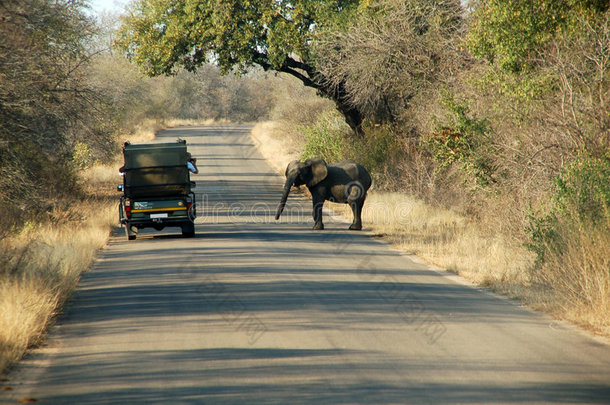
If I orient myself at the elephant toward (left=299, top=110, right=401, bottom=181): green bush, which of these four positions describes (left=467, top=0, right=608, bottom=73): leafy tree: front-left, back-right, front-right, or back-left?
back-right

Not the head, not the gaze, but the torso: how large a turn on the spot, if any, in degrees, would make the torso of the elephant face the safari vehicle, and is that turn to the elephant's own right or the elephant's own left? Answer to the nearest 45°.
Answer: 0° — it already faces it

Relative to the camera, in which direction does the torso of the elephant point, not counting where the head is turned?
to the viewer's left

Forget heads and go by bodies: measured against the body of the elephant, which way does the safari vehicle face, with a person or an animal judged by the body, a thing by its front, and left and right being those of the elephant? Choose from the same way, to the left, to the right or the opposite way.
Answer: to the right

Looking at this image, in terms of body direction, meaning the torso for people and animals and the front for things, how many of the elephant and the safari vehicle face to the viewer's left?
1

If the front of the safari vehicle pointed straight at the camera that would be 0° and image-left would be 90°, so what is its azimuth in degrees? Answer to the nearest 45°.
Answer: approximately 180°

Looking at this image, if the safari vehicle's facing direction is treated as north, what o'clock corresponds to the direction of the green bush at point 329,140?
The green bush is roughly at 1 o'clock from the safari vehicle.

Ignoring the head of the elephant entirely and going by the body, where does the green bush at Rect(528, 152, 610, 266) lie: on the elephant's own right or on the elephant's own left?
on the elephant's own left

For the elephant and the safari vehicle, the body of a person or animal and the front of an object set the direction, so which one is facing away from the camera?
the safari vehicle

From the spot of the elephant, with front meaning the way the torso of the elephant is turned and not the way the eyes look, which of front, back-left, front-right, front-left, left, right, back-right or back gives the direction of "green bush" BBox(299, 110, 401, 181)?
right

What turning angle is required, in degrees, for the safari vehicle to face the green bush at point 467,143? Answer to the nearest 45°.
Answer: approximately 90° to its right

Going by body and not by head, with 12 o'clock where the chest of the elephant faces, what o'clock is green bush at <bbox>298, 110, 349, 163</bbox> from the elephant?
The green bush is roughly at 3 o'clock from the elephant.

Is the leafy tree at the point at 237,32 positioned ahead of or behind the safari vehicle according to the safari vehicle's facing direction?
ahead
